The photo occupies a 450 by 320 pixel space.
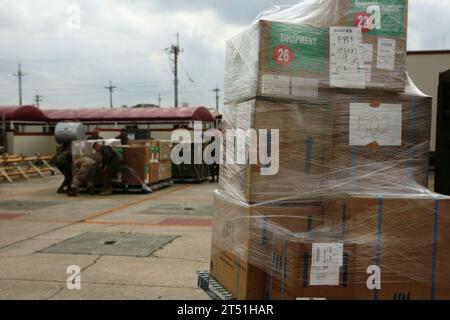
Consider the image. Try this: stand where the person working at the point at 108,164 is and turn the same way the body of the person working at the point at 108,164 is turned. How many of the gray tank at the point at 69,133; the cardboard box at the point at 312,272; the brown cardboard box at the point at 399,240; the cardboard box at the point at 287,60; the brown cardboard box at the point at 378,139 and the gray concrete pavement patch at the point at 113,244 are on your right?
1

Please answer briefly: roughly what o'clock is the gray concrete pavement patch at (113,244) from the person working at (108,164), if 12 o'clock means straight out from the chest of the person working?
The gray concrete pavement patch is roughly at 9 o'clock from the person working.

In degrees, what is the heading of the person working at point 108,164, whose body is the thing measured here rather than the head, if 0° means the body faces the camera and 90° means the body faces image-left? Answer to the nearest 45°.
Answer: approximately 90°

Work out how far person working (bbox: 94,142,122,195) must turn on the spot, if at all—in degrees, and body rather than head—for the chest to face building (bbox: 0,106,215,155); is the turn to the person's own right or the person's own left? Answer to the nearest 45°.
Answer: approximately 90° to the person's own right

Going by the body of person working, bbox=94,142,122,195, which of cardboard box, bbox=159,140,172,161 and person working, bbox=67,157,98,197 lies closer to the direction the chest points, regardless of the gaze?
the person working

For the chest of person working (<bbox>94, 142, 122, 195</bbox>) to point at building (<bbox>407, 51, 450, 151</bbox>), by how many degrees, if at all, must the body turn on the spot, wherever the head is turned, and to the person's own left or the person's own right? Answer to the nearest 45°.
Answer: approximately 180°
